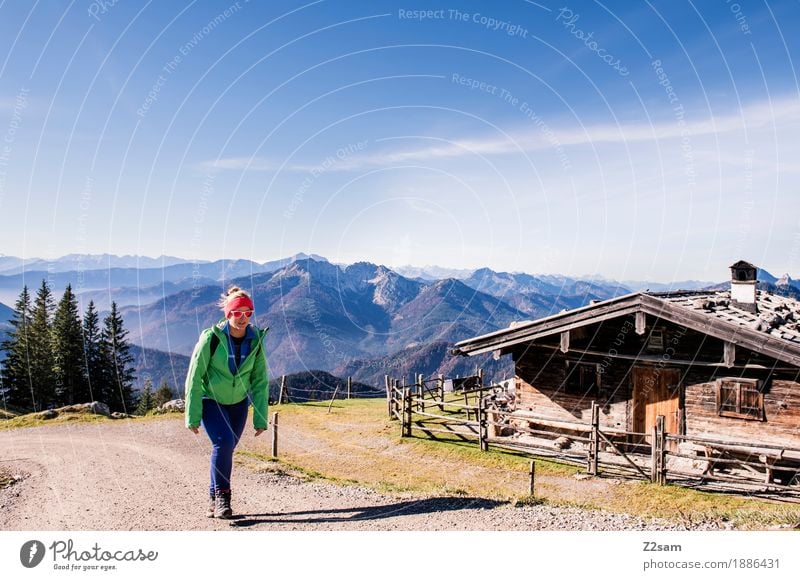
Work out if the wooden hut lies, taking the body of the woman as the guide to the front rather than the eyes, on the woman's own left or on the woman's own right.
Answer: on the woman's own left

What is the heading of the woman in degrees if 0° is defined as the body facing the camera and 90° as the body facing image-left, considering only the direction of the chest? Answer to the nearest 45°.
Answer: approximately 0°

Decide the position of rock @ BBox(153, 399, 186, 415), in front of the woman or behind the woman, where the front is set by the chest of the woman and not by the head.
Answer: behind

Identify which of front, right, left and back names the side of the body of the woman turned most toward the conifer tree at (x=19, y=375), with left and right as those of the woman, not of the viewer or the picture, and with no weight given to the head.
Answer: back

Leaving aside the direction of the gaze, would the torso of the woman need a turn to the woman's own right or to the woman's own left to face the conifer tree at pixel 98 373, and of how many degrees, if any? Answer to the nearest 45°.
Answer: approximately 180°
